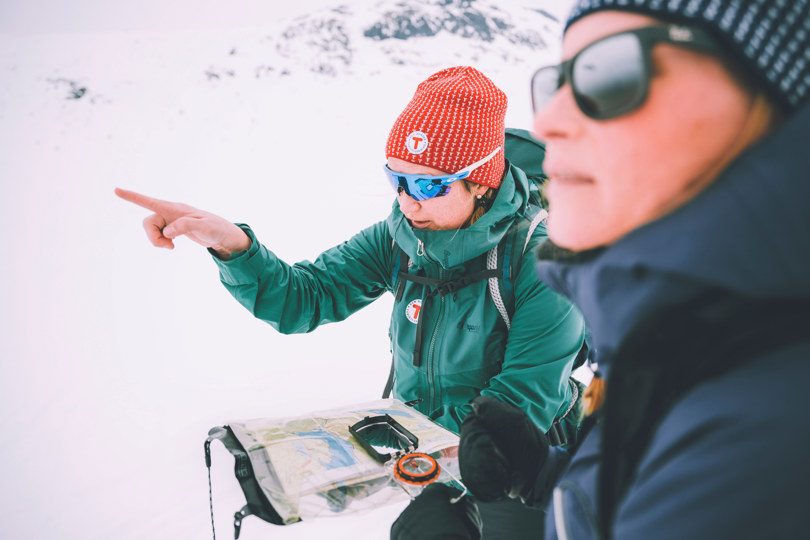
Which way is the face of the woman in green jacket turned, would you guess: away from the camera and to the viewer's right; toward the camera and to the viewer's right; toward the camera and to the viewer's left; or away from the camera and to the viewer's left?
toward the camera and to the viewer's left

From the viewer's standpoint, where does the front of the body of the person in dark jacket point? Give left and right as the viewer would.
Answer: facing to the left of the viewer

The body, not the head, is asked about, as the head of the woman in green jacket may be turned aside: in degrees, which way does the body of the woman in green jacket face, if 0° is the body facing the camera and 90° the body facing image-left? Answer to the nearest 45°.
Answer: approximately 45°

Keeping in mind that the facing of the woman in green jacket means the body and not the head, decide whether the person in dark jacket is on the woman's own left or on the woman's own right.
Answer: on the woman's own left

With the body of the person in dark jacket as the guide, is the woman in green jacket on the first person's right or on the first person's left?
on the first person's right

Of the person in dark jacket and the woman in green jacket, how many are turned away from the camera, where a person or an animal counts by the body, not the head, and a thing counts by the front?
0
